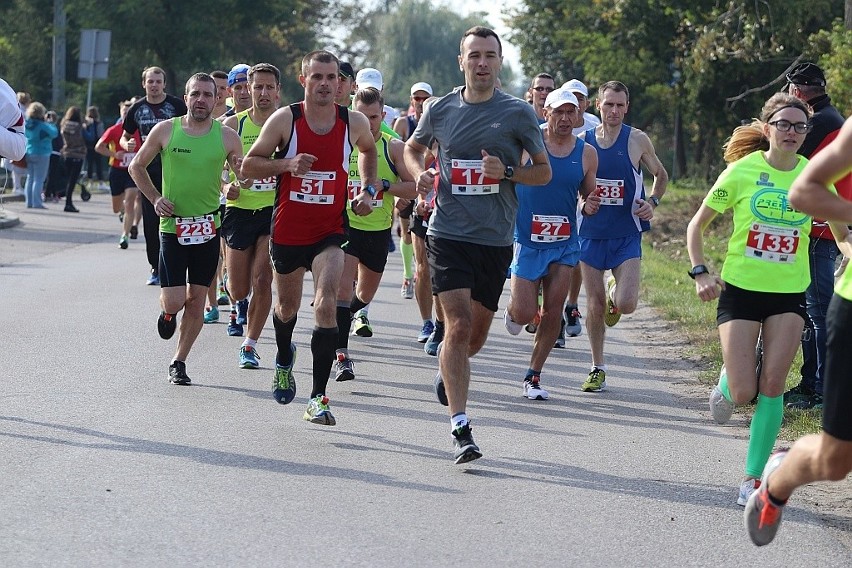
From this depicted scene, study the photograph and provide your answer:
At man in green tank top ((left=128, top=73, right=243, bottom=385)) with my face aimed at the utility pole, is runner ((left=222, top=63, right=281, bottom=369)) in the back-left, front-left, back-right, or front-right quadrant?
front-right

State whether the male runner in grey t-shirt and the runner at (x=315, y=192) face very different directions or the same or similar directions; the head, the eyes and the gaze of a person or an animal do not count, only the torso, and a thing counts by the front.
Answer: same or similar directions

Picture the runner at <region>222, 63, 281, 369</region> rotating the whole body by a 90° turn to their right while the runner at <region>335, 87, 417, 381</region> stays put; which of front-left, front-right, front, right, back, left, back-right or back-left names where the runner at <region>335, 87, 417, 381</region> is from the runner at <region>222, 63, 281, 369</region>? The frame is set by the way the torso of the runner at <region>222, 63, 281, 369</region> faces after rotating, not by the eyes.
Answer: back

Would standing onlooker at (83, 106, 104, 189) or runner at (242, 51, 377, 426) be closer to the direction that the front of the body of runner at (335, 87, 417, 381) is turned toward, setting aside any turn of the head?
the runner

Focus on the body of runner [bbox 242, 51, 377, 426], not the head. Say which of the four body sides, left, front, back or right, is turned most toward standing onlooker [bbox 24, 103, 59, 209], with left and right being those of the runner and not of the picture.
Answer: back

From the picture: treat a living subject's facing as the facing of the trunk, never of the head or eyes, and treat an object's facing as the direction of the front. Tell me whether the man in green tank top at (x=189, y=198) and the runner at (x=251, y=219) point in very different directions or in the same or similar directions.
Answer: same or similar directions

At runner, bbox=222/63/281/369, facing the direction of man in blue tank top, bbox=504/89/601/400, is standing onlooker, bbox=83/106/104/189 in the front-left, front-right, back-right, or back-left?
back-left

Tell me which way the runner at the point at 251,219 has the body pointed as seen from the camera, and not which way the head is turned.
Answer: toward the camera

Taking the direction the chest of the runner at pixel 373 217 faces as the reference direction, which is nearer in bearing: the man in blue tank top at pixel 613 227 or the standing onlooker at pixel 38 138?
the man in blue tank top

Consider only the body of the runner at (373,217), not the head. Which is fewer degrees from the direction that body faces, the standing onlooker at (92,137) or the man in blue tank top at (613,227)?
the man in blue tank top

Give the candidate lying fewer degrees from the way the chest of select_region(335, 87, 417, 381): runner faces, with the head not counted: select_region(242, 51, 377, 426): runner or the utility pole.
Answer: the runner

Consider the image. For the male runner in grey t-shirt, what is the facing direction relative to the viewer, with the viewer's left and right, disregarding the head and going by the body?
facing the viewer

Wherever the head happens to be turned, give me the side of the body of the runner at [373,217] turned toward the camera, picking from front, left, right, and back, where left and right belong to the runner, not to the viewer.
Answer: front

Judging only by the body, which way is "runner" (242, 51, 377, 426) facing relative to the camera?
toward the camera

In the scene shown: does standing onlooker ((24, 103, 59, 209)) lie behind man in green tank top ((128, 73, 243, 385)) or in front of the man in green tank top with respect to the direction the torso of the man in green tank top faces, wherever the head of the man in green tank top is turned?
behind

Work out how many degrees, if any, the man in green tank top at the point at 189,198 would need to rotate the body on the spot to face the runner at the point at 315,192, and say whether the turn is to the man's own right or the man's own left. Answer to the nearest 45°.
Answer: approximately 45° to the man's own left

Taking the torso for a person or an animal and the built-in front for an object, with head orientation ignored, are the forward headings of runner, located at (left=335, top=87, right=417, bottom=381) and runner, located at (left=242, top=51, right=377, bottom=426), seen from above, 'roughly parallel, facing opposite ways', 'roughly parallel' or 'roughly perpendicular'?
roughly parallel
